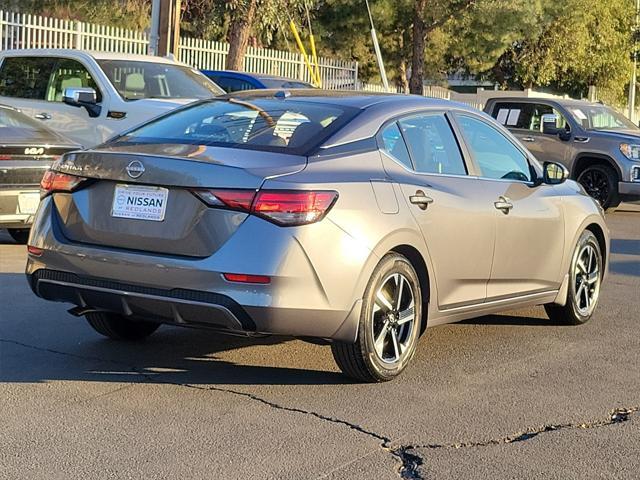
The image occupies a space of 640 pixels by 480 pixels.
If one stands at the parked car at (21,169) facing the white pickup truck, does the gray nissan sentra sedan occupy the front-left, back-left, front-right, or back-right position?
back-right

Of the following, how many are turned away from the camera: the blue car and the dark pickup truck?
0

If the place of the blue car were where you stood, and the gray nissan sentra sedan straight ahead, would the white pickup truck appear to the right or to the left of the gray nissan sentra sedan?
right

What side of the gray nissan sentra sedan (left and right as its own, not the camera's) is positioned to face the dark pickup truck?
front

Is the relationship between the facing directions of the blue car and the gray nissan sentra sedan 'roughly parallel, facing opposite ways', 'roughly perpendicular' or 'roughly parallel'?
roughly perpendicular

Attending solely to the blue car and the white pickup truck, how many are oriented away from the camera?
0

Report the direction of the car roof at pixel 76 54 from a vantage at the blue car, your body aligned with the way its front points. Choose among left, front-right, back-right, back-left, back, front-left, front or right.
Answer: right

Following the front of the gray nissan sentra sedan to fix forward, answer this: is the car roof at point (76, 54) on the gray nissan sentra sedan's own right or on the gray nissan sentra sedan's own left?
on the gray nissan sentra sedan's own left

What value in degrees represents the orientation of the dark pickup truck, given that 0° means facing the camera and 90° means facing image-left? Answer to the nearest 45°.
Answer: approximately 315°

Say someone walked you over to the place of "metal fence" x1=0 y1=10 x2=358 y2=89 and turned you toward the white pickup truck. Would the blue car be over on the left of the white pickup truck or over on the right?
left

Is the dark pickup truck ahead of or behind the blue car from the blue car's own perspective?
ahead
